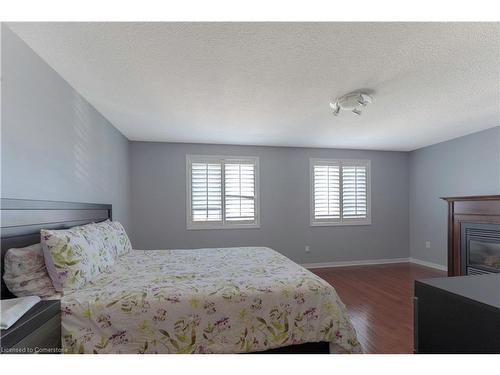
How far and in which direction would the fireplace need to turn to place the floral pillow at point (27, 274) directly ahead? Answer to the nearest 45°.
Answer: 0° — it already faces it

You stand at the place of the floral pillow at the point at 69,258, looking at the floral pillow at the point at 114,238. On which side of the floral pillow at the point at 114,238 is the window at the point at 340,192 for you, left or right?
right

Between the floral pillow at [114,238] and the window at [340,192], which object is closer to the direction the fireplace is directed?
the floral pillow

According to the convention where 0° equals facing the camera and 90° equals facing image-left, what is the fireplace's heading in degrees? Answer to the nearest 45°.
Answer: approximately 45°

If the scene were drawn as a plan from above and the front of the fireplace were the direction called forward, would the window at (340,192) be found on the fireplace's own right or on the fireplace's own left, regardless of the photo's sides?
on the fireplace's own right

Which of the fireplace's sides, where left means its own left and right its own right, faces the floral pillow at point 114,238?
front

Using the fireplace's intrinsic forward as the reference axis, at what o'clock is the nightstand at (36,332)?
The nightstand is roughly at 11 o'clock from the fireplace.

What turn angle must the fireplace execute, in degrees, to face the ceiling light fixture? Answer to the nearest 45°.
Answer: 0° — it already faces it

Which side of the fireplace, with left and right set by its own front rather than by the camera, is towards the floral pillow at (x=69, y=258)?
front
